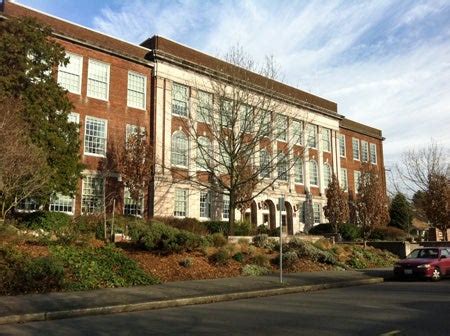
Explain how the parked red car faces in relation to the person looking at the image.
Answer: facing the viewer and to the left of the viewer

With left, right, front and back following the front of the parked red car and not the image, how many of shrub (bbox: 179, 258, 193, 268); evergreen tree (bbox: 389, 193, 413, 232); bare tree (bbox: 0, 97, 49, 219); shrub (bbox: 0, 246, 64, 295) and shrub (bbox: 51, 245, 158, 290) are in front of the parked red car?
4

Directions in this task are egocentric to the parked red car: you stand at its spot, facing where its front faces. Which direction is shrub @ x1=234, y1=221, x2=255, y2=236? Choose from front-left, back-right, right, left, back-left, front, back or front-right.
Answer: right

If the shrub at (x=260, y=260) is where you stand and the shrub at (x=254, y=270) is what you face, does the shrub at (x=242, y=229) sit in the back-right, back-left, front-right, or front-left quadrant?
back-right

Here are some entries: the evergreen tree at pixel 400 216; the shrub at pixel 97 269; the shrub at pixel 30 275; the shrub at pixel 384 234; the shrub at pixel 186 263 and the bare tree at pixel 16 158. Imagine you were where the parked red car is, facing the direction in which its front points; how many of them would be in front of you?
4

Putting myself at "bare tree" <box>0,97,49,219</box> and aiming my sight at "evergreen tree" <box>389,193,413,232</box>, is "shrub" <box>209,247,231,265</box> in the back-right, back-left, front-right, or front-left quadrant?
front-right

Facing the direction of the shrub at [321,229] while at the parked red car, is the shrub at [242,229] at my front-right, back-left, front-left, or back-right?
front-left

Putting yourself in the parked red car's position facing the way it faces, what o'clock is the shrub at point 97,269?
The shrub is roughly at 12 o'clock from the parked red car.

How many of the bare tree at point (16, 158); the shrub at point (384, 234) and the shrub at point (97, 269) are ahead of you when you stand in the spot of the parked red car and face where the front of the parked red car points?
2

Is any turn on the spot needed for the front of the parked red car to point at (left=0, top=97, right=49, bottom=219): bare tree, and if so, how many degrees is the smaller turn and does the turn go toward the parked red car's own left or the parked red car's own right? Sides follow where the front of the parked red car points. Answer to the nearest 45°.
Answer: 0° — it already faces it

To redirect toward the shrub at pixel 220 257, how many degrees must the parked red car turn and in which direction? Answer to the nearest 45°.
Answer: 0° — it already faces it

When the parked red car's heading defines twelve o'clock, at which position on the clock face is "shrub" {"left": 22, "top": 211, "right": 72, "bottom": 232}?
The shrub is roughly at 1 o'clock from the parked red car.

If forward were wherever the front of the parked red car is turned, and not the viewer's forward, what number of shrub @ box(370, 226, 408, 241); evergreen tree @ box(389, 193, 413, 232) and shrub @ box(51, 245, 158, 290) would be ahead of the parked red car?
1

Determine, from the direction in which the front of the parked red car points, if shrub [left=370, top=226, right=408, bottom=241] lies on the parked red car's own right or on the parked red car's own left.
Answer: on the parked red car's own right

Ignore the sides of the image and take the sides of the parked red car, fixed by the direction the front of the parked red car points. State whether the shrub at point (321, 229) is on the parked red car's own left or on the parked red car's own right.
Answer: on the parked red car's own right

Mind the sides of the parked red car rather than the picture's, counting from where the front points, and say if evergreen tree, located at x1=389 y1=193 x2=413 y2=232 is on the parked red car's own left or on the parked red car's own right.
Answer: on the parked red car's own right

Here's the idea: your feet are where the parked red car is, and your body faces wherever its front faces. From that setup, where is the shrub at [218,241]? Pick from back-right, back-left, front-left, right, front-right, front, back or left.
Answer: front-right

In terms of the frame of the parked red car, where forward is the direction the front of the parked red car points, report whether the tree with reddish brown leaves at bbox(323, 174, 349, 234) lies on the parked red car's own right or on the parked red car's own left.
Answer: on the parked red car's own right

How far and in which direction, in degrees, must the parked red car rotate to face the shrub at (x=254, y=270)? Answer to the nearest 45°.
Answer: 0° — it already faces it

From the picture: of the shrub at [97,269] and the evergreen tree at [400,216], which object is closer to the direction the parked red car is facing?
the shrub
